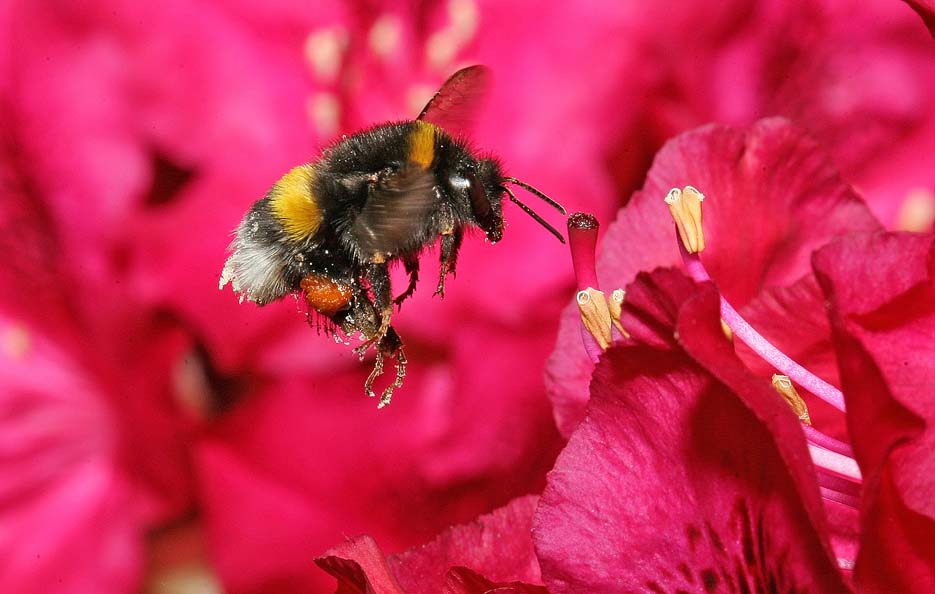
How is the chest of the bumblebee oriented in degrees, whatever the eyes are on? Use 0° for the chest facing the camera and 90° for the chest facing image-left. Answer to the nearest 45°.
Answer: approximately 270°

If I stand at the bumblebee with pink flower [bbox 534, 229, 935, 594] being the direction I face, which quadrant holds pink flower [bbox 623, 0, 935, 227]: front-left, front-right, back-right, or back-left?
front-left

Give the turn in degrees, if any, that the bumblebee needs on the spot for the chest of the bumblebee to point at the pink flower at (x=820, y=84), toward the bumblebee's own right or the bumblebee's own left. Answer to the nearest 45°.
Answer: approximately 45° to the bumblebee's own left
